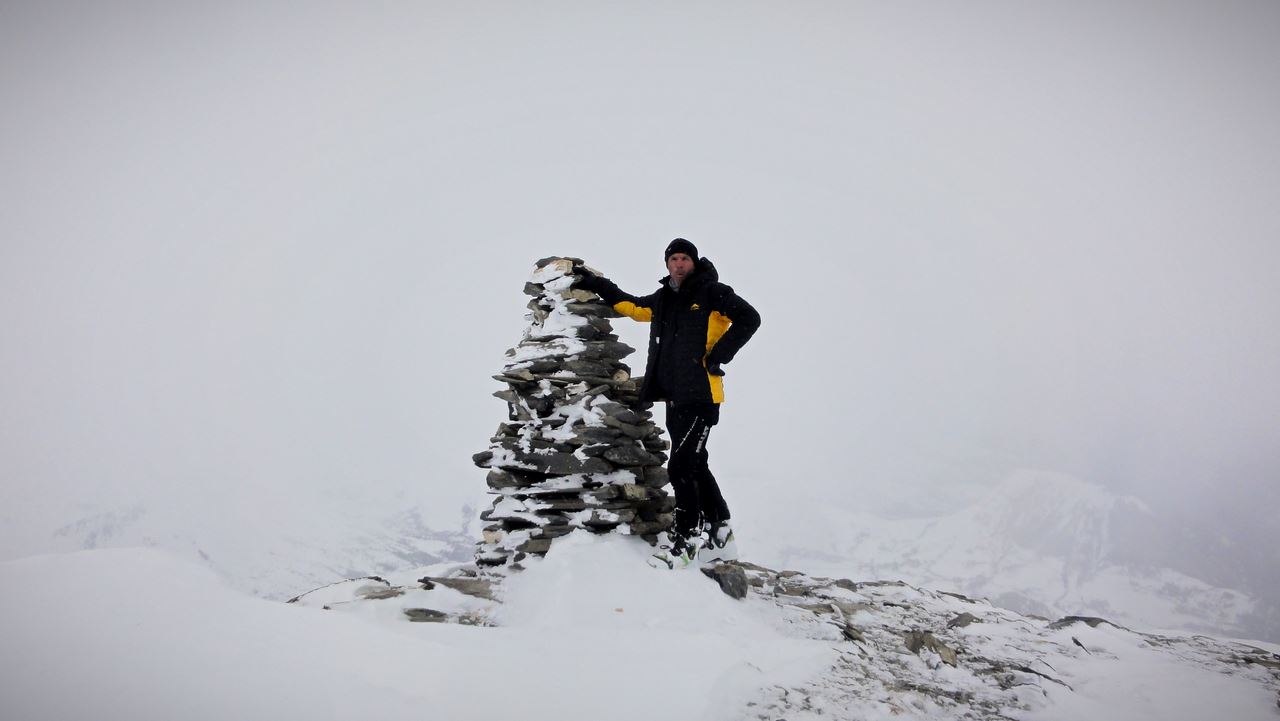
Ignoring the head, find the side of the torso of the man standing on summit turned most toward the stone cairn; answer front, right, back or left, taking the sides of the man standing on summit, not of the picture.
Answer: right

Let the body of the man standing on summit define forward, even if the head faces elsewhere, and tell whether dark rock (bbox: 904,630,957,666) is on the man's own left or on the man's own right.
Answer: on the man's own left

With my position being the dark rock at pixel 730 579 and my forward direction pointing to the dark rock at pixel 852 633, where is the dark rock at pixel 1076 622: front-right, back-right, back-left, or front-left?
front-left

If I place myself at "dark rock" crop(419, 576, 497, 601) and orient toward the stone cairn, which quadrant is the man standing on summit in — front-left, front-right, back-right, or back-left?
front-right

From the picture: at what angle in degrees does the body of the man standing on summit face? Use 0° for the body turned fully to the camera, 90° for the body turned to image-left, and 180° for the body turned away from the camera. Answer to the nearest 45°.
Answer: approximately 45°

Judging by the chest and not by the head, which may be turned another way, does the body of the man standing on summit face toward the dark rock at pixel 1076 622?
no

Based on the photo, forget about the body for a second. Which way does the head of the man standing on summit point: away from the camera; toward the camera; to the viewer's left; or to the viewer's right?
toward the camera
